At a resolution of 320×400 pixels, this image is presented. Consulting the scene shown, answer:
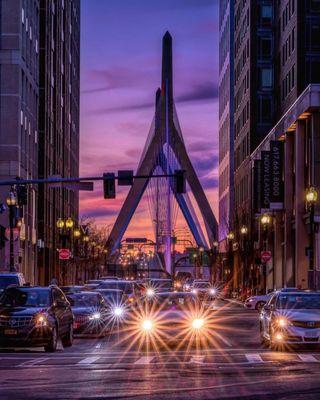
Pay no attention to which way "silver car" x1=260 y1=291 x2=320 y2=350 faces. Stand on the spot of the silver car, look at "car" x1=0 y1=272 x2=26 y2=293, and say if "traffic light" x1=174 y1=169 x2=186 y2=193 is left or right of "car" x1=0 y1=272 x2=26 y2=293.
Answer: right

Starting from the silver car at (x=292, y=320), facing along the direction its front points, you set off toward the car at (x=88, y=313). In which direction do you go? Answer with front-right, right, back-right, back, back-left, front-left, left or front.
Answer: back-right

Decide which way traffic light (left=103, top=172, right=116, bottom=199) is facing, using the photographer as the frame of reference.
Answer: facing away from the viewer

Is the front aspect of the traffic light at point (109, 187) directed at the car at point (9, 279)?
no

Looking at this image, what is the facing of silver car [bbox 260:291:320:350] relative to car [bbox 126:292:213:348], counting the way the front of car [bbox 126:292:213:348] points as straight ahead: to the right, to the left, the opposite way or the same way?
the same way

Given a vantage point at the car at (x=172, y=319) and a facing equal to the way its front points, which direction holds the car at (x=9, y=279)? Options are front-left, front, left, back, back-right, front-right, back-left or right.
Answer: back-right

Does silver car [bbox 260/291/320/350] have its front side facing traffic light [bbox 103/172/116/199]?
no

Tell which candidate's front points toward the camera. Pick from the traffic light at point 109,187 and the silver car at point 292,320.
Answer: the silver car

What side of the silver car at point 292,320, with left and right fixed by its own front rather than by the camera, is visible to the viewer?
front

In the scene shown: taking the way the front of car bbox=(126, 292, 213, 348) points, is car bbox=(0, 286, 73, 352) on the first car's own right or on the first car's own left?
on the first car's own right

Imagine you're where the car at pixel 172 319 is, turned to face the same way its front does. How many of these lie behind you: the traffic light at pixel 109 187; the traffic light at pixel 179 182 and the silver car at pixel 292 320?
2

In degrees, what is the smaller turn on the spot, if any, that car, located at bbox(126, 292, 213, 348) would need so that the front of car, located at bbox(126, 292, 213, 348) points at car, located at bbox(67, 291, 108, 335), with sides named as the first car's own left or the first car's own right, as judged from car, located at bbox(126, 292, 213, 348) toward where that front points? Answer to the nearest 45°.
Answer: approximately 135° to the first car's own right

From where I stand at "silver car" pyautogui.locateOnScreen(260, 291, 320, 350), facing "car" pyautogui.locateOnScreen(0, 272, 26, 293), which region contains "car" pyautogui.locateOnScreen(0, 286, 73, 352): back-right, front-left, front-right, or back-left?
front-left

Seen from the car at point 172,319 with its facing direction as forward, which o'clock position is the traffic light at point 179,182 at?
The traffic light is roughly at 6 o'clock from the car.
